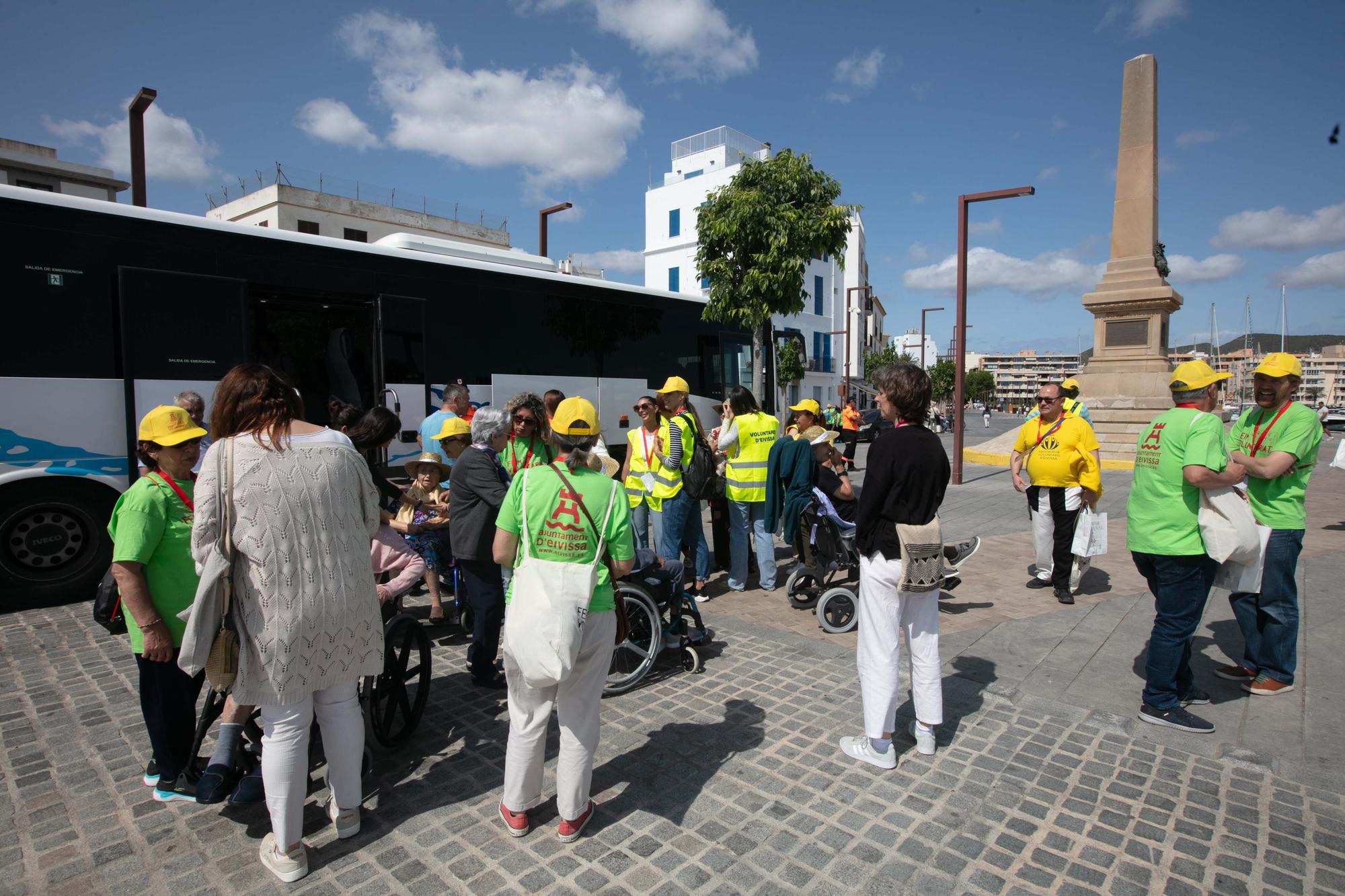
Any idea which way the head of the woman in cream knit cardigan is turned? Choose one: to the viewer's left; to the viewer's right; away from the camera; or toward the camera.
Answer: away from the camera

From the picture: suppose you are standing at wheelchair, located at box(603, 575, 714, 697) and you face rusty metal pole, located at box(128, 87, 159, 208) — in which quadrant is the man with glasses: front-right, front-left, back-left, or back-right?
back-right

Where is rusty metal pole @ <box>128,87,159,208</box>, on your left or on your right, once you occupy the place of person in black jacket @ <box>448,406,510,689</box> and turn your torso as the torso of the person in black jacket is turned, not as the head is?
on your left

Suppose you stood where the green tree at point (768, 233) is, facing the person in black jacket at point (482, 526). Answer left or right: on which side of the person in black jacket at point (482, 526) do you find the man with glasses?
left
